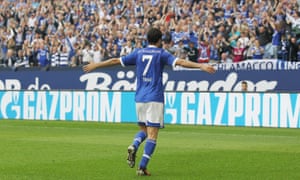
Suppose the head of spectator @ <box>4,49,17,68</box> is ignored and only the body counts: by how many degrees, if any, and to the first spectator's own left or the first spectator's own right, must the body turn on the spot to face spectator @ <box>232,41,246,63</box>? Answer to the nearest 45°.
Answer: approximately 45° to the first spectator's own left

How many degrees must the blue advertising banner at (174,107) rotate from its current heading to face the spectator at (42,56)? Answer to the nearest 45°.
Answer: approximately 135° to its right

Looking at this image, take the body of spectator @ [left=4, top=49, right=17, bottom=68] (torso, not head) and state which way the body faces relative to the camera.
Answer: toward the camera

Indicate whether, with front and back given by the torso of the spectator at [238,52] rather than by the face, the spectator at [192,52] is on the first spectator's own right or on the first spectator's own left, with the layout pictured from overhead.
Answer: on the first spectator's own right
